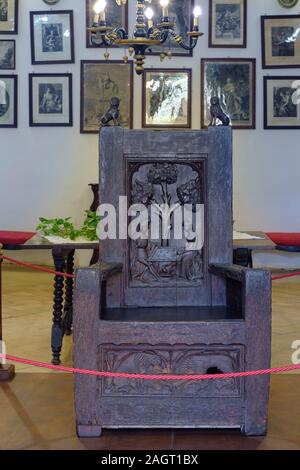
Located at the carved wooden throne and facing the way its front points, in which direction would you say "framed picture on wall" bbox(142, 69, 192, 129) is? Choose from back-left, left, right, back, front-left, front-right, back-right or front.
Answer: back

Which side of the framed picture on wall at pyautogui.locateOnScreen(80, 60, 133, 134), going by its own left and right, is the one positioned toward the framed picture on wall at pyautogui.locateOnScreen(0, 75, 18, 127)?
right

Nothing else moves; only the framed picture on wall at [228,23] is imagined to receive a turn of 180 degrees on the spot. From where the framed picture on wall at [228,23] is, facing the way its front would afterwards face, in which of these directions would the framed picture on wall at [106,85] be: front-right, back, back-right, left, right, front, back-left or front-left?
left

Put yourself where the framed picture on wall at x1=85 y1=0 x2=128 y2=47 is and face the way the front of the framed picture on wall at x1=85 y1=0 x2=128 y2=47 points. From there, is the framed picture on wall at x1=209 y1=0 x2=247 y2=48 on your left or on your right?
on your left

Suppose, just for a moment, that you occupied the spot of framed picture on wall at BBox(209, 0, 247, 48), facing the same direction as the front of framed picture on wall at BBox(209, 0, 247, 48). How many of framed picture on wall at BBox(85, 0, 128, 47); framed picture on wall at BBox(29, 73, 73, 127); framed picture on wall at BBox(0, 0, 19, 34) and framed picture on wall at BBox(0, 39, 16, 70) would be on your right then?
4

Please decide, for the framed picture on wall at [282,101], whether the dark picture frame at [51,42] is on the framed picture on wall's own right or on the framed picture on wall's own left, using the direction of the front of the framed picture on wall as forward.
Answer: on the framed picture on wall's own right

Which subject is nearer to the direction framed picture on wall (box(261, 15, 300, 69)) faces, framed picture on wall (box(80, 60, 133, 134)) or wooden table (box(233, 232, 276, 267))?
the wooden table

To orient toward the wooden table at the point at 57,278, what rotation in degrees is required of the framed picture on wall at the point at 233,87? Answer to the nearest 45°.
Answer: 0° — it already faces it

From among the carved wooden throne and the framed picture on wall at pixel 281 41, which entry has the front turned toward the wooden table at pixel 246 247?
the framed picture on wall
